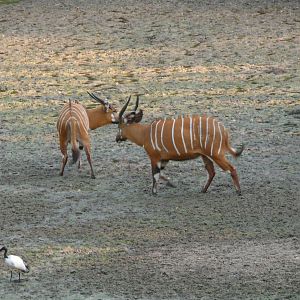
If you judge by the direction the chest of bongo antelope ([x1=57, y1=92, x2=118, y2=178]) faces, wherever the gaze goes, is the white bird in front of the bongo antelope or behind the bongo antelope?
behind

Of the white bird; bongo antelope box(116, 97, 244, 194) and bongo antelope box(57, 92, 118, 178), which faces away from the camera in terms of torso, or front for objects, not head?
bongo antelope box(57, 92, 118, 178)

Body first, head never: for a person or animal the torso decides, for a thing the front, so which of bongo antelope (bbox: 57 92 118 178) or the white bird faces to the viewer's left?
the white bird

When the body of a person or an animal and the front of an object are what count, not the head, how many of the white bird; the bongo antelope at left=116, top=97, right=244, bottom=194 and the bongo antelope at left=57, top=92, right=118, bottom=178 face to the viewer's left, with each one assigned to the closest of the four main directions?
2

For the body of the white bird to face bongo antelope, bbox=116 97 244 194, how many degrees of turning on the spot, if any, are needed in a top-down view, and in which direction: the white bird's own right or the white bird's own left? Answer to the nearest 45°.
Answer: approximately 135° to the white bird's own right

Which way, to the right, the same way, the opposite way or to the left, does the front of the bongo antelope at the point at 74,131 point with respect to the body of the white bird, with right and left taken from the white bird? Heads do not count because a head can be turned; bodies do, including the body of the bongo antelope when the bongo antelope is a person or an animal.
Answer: to the right

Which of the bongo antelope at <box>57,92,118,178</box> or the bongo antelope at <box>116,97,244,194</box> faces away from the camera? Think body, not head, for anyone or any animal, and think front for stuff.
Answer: the bongo antelope at <box>57,92,118,178</box>

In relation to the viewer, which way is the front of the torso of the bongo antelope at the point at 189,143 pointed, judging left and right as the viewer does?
facing to the left of the viewer

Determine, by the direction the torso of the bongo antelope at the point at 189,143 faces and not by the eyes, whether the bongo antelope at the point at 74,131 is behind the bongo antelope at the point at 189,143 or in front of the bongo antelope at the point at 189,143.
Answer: in front

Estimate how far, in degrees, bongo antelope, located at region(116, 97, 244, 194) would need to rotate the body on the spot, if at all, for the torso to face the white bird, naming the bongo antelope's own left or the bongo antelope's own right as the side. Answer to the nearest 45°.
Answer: approximately 45° to the bongo antelope's own left

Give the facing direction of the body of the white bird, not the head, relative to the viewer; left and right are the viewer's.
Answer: facing to the left of the viewer

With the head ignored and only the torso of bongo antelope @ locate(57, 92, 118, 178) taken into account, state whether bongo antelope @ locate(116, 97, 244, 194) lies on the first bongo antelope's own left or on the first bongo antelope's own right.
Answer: on the first bongo antelope's own right

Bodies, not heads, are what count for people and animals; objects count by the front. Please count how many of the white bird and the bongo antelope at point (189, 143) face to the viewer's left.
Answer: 2

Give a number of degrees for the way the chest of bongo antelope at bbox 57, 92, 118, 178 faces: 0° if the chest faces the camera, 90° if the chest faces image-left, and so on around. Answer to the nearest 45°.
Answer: approximately 180°
